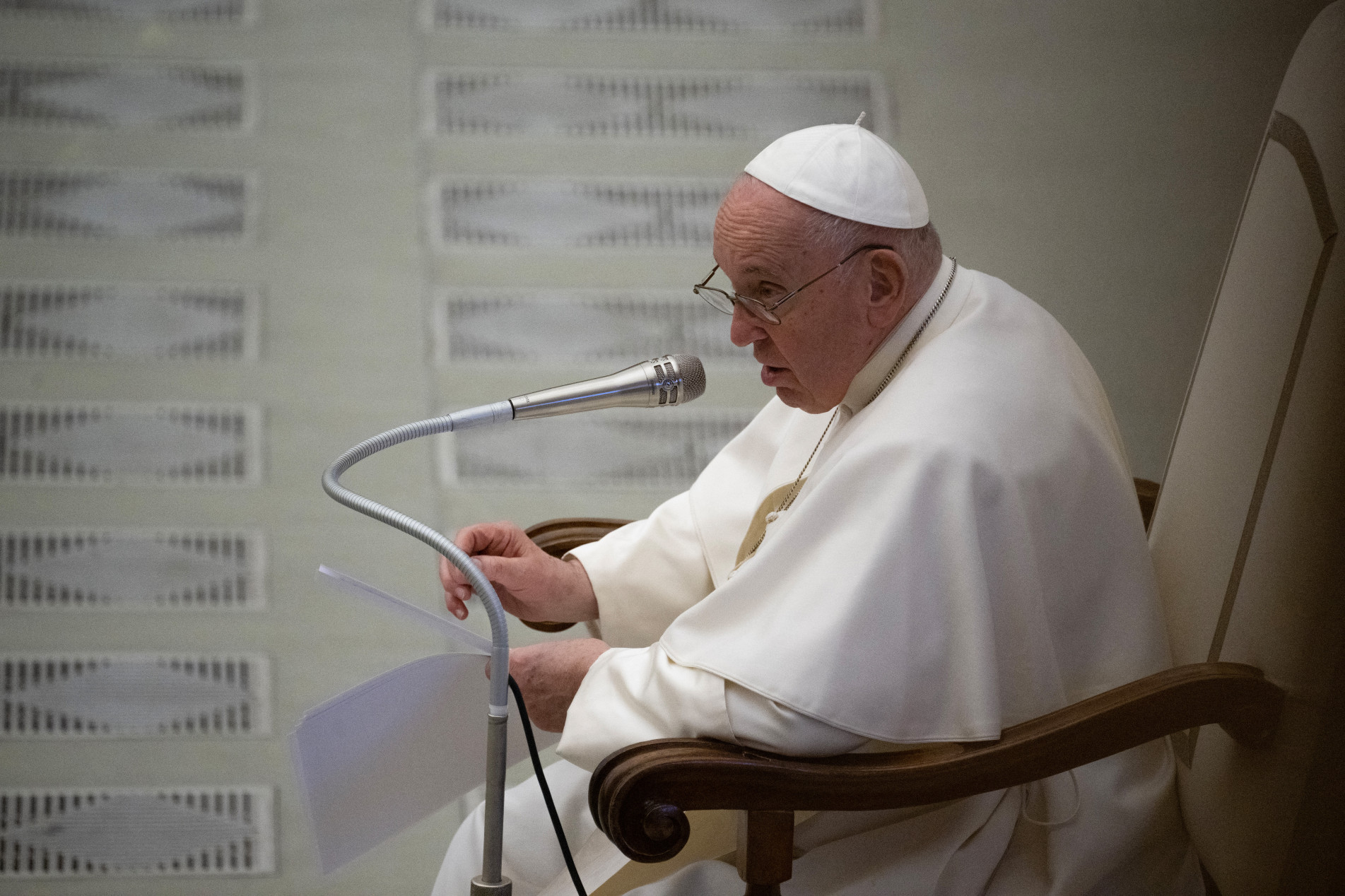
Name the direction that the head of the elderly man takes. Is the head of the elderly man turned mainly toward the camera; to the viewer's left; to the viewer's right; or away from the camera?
to the viewer's left

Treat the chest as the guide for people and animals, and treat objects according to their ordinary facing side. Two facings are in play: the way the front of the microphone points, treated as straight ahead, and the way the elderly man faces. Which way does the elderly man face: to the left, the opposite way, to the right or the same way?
the opposite way

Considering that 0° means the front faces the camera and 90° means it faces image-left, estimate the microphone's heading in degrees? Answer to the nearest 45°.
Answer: approximately 270°

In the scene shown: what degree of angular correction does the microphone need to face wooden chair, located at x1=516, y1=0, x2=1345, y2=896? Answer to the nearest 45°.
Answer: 0° — it already faces it

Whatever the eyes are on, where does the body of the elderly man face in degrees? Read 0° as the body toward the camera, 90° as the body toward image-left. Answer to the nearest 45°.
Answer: approximately 90°
